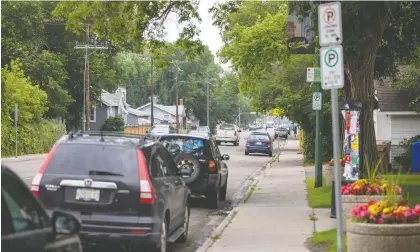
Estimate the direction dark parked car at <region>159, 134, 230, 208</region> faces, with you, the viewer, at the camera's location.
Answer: facing away from the viewer

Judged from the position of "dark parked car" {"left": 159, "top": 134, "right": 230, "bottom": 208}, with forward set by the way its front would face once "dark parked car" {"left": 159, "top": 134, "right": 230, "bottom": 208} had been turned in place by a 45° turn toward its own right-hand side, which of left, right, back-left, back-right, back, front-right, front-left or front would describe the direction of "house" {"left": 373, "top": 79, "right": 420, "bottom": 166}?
front

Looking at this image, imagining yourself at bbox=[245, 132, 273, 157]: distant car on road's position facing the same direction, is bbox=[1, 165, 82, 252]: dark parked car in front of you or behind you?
behind

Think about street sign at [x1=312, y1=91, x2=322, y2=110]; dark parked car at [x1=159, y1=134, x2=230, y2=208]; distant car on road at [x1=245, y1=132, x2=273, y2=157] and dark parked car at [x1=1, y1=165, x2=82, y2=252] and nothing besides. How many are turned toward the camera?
1

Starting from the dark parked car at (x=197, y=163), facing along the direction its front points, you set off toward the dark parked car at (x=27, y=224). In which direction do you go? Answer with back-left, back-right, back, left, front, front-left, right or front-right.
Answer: back

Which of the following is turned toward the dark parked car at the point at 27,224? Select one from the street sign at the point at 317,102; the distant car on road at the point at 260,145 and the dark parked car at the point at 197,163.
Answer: the street sign

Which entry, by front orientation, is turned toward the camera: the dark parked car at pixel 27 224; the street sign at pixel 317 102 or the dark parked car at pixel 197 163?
the street sign

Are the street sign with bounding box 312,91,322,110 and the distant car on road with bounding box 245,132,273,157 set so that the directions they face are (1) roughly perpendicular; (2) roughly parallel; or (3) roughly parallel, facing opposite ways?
roughly parallel, facing opposite ways

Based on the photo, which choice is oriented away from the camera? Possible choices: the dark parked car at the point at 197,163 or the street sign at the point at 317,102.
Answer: the dark parked car

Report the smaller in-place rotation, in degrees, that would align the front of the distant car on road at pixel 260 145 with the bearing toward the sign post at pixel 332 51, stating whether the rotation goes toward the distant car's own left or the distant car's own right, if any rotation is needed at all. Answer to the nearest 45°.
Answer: approximately 180°

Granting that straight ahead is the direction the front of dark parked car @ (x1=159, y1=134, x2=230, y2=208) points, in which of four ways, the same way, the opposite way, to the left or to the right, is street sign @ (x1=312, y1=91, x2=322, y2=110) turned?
the opposite way

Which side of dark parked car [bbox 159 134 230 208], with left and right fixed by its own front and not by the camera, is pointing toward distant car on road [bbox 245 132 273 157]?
front

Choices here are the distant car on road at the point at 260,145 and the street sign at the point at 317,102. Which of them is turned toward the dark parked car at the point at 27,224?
the street sign

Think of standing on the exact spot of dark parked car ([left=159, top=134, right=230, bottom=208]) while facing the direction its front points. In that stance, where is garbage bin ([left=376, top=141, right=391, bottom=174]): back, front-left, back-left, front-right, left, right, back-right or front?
front-right

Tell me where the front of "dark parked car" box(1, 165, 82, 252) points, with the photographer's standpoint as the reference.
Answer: facing away from the viewer and to the right of the viewer

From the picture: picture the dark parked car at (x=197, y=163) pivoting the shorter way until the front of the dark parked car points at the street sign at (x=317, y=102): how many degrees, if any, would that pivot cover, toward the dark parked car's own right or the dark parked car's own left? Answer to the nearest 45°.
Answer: approximately 45° to the dark parked car's own right

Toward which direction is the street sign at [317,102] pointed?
toward the camera

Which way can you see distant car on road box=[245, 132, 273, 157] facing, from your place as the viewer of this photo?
facing away from the viewer
